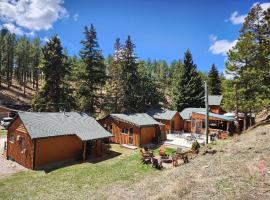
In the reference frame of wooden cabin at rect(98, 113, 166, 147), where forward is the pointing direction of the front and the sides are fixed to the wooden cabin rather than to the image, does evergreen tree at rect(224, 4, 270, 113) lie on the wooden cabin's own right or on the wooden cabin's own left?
on the wooden cabin's own left

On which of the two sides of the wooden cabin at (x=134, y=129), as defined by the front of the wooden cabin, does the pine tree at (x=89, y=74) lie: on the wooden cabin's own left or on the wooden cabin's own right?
on the wooden cabin's own right

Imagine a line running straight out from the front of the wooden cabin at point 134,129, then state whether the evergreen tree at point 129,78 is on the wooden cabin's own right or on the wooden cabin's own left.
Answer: on the wooden cabin's own right

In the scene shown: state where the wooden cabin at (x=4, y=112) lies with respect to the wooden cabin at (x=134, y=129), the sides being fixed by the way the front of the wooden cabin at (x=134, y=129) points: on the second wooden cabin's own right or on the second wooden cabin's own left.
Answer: on the second wooden cabin's own right

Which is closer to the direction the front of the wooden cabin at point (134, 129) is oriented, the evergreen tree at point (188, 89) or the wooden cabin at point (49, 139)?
the wooden cabin

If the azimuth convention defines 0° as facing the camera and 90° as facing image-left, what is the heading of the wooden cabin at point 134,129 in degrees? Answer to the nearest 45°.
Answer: approximately 45°
